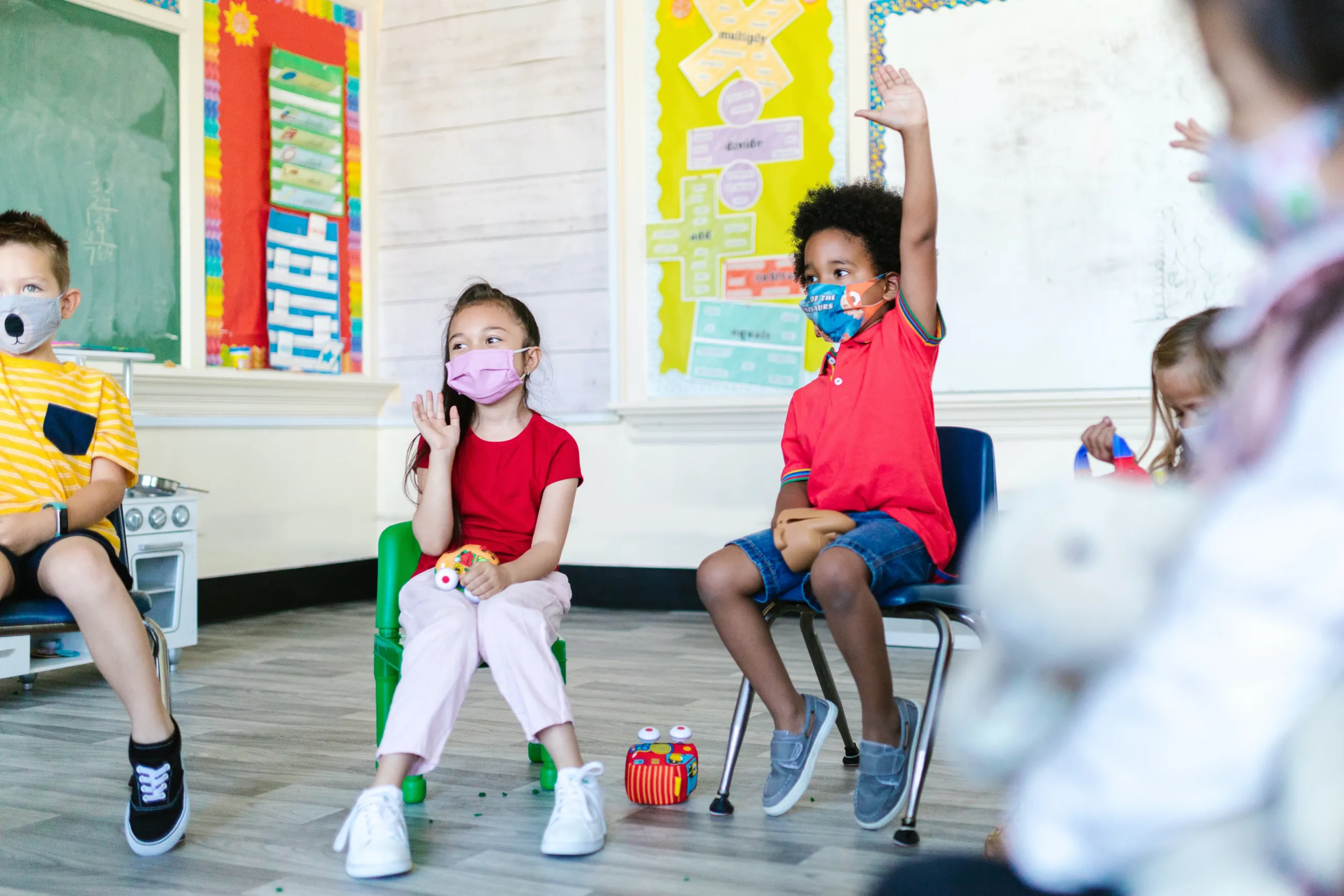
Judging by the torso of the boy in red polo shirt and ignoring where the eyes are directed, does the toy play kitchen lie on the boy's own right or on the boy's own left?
on the boy's own right

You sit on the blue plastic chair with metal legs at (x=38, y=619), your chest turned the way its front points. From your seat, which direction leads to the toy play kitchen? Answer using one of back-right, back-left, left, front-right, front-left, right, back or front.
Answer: back

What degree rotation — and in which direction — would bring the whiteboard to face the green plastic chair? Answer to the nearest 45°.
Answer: approximately 45° to its right

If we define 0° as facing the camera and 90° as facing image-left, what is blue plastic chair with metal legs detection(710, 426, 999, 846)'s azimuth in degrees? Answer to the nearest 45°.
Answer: approximately 45°

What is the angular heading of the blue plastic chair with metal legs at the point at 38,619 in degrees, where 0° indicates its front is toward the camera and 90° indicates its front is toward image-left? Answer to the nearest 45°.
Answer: approximately 0°

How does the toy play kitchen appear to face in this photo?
toward the camera

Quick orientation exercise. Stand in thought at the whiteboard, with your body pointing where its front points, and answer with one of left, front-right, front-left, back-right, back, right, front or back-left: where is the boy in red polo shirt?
front

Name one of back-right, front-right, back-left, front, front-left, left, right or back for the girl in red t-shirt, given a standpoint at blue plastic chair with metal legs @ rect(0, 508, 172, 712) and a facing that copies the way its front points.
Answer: left

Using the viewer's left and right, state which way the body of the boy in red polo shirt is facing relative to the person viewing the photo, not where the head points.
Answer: facing the viewer and to the left of the viewer

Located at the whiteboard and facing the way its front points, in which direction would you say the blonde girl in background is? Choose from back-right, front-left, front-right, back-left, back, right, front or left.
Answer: front

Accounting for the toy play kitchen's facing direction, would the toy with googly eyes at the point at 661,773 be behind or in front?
in front
